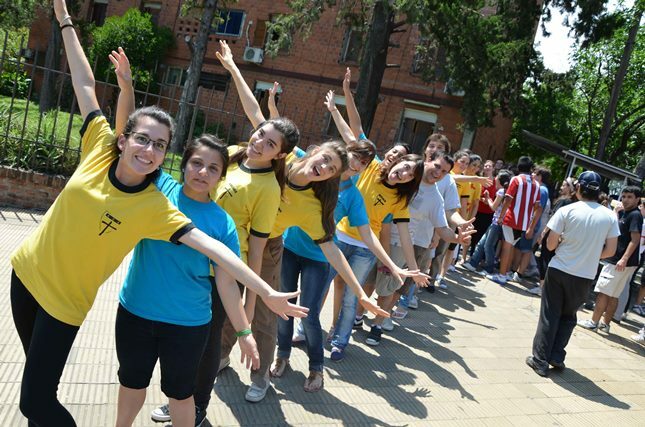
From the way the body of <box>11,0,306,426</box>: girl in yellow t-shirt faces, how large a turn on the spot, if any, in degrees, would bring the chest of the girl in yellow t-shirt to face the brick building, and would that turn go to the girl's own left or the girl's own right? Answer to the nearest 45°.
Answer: approximately 180°

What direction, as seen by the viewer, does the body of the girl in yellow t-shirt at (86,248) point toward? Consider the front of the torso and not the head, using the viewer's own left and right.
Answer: facing the viewer

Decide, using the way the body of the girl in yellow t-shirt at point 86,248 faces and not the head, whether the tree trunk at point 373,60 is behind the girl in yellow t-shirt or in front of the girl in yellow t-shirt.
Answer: behind

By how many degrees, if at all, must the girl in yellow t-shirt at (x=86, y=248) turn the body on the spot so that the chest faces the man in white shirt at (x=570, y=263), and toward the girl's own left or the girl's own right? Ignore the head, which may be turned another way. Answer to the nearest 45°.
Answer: approximately 135° to the girl's own left

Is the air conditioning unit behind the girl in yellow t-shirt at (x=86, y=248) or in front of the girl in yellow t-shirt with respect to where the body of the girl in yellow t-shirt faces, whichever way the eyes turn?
behind
